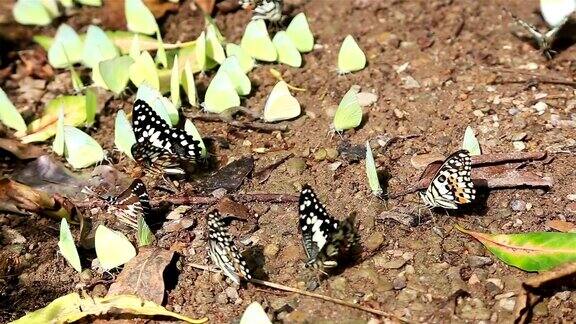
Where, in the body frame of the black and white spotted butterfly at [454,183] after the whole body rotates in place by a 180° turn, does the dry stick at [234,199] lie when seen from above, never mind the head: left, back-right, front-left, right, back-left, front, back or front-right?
back

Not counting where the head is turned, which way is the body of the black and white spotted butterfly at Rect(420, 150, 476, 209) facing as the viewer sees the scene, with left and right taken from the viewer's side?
facing to the left of the viewer

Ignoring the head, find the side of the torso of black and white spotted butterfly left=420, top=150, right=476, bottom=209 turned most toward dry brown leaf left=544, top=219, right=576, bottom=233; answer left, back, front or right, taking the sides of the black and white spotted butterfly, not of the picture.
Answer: back

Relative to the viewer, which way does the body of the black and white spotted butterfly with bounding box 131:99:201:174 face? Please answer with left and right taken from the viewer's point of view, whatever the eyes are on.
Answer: facing to the left of the viewer

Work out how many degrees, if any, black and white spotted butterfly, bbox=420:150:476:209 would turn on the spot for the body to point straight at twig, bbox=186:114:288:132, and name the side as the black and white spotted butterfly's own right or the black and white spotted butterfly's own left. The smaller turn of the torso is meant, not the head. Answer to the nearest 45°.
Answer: approximately 45° to the black and white spotted butterfly's own right

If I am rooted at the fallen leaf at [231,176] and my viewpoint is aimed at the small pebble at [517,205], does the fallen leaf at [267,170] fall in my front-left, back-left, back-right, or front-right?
front-left

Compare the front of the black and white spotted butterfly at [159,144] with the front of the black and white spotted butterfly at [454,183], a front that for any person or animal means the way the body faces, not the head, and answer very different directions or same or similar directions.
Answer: same or similar directions

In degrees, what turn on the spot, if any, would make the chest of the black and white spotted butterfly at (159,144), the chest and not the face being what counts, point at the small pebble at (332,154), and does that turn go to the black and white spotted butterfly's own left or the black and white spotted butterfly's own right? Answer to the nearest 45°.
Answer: approximately 180°

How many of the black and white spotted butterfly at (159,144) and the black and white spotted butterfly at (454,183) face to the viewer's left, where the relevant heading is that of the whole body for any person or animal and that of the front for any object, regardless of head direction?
2

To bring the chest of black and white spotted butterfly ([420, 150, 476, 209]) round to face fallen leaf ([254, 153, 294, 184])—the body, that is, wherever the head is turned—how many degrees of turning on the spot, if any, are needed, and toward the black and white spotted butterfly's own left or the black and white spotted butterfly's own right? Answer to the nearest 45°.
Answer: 0° — it already faces it

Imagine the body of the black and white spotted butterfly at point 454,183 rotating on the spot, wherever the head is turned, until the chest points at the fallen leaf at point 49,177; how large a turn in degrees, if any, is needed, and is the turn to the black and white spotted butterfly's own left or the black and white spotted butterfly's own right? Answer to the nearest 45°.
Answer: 0° — it already faces it

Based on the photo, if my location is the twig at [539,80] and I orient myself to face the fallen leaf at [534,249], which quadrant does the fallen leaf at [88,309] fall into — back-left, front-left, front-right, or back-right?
front-right
